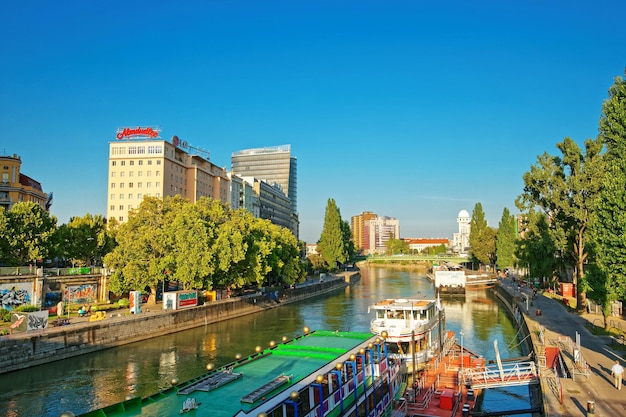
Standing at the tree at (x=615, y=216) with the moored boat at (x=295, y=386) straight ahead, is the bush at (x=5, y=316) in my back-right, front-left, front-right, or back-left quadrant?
front-right

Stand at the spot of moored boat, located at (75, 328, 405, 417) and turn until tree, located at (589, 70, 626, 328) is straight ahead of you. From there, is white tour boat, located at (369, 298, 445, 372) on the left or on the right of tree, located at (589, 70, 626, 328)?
left
